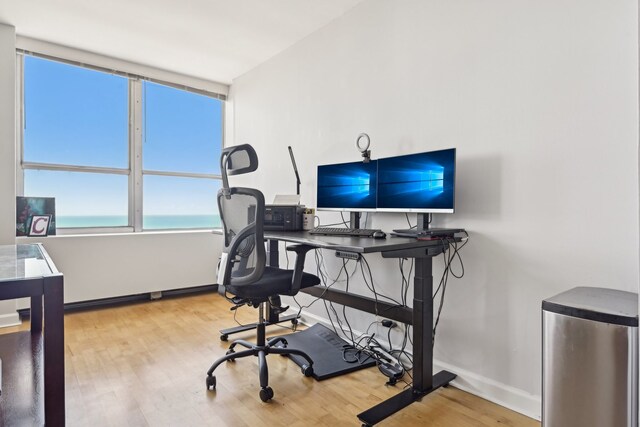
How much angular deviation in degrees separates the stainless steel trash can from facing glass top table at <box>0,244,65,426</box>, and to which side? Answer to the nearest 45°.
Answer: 0° — it already faces it

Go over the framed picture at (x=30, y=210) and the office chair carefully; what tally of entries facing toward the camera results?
1

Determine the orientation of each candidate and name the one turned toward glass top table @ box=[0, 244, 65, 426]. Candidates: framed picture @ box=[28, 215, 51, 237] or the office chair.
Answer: the framed picture

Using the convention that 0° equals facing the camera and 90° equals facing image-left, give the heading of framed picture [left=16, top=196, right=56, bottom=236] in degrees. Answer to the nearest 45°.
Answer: approximately 0°

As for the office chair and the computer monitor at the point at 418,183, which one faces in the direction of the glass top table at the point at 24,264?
the computer monitor

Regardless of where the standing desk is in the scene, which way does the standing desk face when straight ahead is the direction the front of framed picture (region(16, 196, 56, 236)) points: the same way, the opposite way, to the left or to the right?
to the right

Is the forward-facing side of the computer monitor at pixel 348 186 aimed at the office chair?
yes

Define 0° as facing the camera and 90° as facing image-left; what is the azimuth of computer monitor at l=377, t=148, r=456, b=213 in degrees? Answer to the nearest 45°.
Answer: approximately 45°

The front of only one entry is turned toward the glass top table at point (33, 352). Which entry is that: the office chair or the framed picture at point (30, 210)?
the framed picture

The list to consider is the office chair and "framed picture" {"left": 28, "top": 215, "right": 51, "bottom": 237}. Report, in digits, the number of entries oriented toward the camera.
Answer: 1

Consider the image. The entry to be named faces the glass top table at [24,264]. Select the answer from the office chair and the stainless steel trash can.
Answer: the stainless steel trash can

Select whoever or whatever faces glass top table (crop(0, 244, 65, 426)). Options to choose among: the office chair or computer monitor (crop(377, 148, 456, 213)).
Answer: the computer monitor

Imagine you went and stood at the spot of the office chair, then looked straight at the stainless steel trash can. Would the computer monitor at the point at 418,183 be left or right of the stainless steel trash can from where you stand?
left

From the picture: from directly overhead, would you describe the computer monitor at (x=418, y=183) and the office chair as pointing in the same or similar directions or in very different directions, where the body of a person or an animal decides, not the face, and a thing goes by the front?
very different directions

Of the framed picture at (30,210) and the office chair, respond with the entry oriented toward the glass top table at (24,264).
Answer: the framed picture
